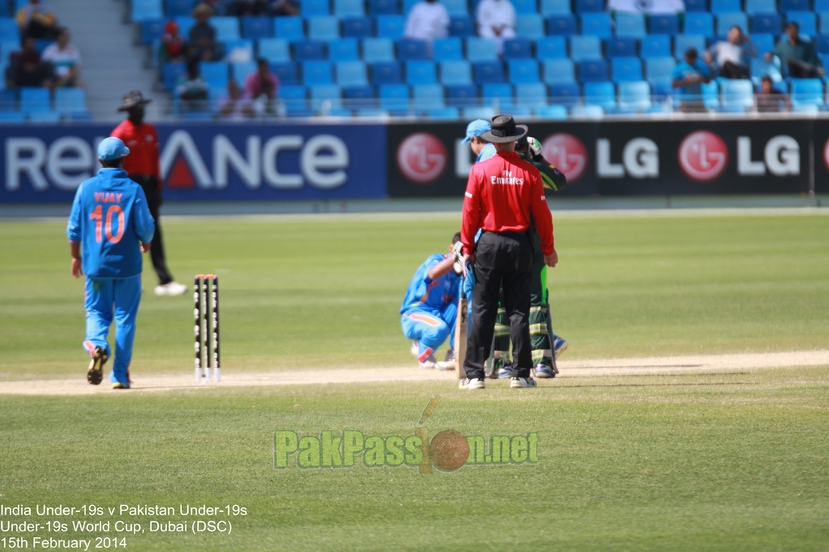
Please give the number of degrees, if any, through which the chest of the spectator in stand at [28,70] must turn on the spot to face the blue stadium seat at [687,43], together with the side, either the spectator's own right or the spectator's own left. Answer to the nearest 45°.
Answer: approximately 90° to the spectator's own left

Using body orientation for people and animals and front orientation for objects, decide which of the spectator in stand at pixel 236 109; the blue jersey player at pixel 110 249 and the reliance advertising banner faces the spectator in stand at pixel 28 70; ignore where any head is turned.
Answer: the blue jersey player

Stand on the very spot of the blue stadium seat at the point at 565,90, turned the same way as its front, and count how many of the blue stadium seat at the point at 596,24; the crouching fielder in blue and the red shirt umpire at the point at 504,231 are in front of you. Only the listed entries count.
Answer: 2

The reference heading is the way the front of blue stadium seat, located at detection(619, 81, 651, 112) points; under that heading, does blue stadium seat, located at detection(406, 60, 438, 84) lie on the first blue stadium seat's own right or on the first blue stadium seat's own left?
on the first blue stadium seat's own right

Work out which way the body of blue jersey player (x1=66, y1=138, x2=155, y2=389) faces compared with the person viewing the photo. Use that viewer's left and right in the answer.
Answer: facing away from the viewer

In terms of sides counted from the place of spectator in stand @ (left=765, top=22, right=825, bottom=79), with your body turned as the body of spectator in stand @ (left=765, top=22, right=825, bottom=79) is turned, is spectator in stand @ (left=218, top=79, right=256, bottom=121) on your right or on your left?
on your right

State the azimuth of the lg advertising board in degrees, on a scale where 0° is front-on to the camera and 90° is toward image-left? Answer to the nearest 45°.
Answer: approximately 0°

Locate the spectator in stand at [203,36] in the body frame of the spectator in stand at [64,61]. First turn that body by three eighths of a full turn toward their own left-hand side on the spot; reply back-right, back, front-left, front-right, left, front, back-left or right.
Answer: front-right

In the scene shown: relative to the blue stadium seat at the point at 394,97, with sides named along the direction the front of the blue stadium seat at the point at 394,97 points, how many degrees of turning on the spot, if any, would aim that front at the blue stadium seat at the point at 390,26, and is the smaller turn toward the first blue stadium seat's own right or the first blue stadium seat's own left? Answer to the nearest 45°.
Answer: approximately 180°

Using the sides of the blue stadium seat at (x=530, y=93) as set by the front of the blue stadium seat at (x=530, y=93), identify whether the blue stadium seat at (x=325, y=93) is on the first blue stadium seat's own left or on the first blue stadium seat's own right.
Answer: on the first blue stadium seat's own right
